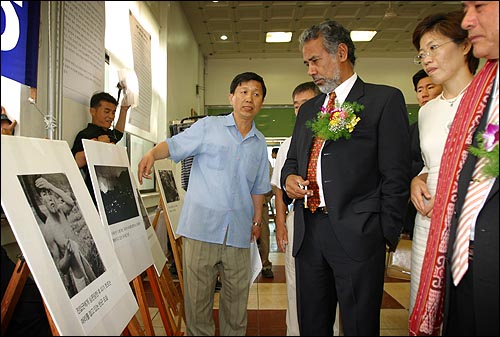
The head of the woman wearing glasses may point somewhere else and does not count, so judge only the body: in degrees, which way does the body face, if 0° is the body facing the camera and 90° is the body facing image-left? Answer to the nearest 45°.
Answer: approximately 45°

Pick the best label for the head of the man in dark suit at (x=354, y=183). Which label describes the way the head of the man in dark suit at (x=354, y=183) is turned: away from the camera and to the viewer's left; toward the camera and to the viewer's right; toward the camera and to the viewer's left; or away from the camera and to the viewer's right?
toward the camera and to the viewer's left

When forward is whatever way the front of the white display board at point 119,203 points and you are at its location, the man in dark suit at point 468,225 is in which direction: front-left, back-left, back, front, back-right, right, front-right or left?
front

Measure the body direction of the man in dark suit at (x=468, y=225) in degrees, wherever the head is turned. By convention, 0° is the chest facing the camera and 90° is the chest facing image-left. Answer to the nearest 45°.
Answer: approximately 45°

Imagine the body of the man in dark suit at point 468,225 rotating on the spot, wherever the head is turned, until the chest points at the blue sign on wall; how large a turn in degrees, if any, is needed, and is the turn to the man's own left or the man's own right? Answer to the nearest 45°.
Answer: approximately 45° to the man's own right

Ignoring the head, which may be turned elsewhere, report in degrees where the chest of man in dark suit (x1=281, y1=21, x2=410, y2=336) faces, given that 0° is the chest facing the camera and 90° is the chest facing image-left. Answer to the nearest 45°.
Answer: approximately 45°

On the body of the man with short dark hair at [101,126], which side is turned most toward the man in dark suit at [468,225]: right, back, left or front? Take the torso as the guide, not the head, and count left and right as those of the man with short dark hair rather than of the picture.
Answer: front

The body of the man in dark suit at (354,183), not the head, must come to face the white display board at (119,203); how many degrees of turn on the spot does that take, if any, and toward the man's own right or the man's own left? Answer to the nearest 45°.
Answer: approximately 45° to the man's own right

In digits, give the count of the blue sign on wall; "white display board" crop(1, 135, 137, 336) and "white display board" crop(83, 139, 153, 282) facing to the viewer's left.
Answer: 0

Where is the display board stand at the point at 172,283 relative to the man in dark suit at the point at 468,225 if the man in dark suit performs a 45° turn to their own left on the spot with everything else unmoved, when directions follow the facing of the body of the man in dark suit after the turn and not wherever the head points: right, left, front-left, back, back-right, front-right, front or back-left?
right

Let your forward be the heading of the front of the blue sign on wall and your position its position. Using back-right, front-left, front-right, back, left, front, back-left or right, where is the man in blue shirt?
front
